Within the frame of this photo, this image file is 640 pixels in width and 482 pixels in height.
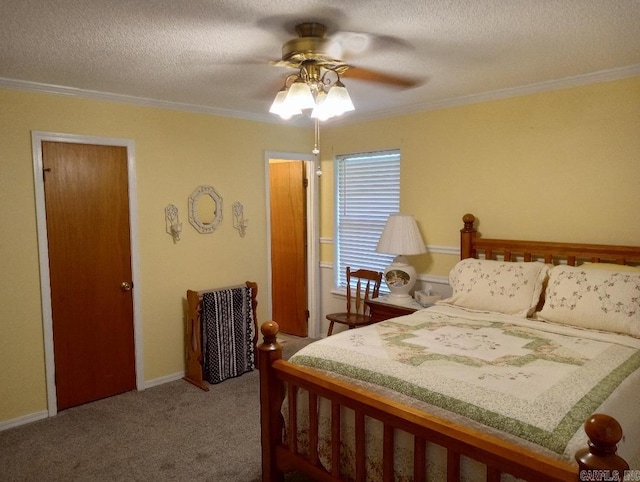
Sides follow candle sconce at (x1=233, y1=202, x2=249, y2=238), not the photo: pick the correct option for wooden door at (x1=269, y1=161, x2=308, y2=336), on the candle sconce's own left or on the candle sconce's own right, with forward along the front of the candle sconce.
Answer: on the candle sconce's own left

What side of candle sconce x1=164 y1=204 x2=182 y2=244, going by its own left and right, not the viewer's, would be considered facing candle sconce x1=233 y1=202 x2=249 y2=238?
left

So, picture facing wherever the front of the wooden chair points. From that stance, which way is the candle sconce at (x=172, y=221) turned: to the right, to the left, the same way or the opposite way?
to the left

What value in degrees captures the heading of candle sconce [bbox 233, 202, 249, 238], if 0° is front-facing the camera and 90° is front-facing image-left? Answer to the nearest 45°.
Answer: approximately 315°

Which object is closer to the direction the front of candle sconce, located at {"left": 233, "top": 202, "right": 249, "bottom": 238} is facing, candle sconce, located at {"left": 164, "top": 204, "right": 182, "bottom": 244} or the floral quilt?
the floral quilt

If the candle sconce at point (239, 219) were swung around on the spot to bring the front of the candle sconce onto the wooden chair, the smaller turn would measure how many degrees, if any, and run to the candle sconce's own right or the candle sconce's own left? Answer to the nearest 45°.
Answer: approximately 45° to the candle sconce's own left

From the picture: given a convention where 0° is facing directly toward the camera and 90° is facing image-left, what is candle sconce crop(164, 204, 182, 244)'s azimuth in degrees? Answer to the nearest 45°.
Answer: approximately 315°

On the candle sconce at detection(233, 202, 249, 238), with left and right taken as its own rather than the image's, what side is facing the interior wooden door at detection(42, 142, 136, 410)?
right

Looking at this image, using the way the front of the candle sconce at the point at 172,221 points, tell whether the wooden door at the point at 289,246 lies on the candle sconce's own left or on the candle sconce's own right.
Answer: on the candle sconce's own left

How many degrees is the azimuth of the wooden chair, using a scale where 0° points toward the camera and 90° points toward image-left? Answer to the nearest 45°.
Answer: approximately 45°
